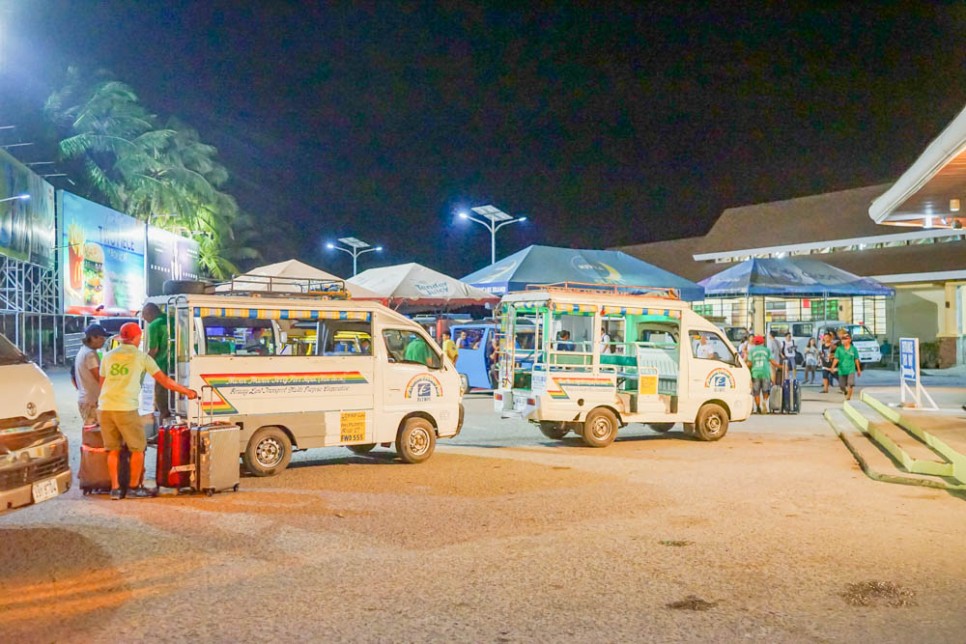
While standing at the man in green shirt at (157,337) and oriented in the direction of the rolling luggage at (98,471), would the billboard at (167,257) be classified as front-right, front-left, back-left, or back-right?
back-right

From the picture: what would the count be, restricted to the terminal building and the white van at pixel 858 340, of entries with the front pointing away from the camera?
0

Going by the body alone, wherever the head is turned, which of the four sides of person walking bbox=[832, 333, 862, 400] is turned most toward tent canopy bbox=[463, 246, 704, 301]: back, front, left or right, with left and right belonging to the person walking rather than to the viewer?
right

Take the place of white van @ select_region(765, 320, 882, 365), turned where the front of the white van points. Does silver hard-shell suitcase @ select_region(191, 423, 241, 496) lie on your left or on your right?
on your right

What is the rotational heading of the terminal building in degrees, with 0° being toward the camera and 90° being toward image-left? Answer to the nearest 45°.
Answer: approximately 45°

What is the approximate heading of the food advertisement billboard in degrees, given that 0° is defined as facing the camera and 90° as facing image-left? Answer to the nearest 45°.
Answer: approximately 315°

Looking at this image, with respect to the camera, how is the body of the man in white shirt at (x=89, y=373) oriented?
to the viewer's right

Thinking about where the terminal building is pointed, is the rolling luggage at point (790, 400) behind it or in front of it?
in front

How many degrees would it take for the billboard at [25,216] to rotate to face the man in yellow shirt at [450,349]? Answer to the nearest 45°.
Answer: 0° — it already faces them

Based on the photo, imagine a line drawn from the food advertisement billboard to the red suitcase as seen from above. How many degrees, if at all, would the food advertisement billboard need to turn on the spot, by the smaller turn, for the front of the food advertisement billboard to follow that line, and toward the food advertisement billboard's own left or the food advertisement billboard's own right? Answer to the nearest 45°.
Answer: approximately 45° to the food advertisement billboard's own right

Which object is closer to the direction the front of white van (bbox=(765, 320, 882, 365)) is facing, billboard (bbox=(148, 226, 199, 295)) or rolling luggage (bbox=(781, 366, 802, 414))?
the rolling luggage

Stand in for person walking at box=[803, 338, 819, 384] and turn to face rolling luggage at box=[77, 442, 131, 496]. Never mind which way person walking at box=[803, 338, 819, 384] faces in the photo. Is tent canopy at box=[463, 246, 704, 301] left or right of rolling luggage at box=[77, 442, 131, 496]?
right

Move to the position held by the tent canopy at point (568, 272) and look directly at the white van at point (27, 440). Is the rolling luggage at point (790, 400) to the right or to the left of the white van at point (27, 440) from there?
left

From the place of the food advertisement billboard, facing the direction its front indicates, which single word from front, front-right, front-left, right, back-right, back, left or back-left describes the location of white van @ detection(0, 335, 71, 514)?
front-right
